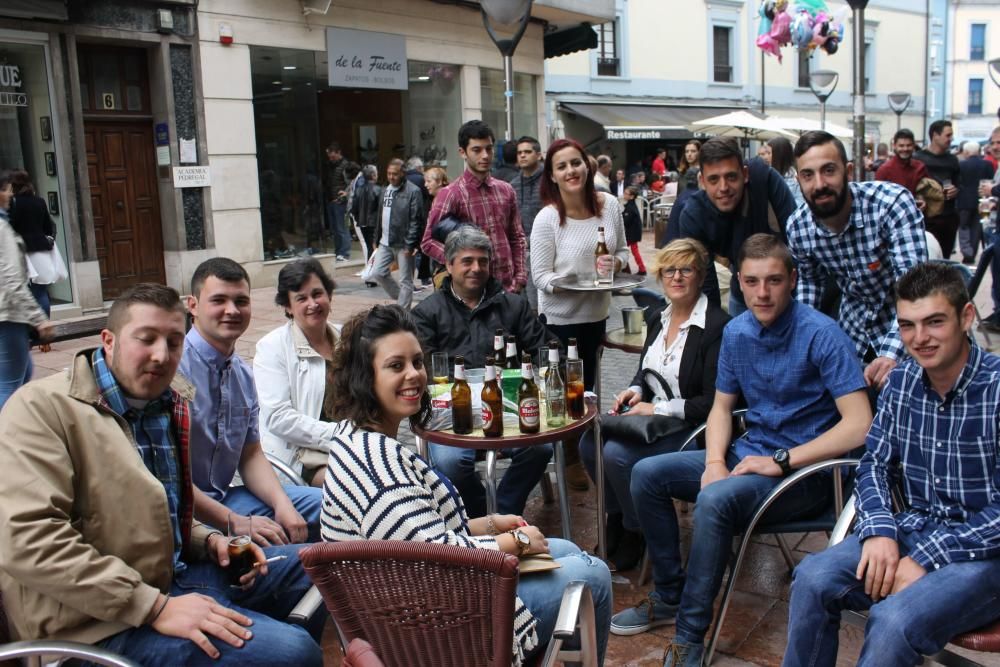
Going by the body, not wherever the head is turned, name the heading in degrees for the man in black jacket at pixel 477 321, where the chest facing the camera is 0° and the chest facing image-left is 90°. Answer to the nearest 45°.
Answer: approximately 0°

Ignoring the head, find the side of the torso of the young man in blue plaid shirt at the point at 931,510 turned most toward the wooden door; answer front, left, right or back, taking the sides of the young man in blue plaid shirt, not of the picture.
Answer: right

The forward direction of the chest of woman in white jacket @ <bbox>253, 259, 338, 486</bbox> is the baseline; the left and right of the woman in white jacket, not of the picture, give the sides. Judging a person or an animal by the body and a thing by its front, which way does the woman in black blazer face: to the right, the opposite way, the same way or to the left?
to the right

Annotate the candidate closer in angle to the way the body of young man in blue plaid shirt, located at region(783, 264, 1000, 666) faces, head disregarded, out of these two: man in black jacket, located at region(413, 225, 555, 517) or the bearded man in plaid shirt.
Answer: the man in black jacket

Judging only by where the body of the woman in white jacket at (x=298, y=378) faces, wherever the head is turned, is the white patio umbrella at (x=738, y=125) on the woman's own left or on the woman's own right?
on the woman's own left

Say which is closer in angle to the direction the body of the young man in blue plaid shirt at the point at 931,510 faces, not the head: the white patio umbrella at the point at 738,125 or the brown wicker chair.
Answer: the brown wicker chair

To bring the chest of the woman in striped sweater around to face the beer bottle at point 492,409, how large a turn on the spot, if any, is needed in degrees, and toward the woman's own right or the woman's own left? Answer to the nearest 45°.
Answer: approximately 90° to the woman's own left

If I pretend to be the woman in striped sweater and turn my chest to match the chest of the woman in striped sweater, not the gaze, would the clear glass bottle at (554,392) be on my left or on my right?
on my left

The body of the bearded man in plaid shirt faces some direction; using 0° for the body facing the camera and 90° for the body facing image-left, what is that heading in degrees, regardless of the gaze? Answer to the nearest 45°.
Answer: approximately 45°
